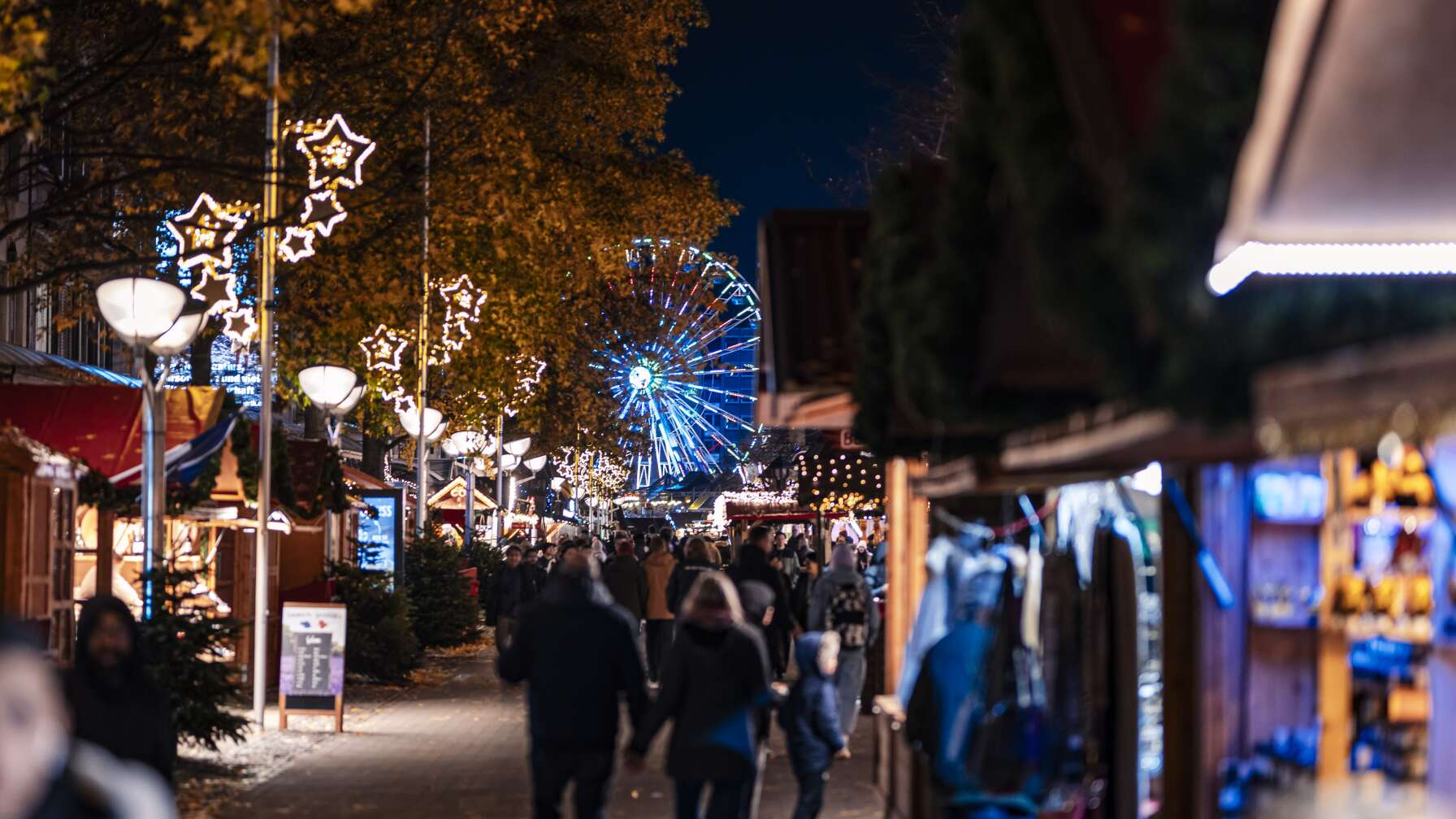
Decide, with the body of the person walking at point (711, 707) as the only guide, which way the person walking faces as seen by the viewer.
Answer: away from the camera

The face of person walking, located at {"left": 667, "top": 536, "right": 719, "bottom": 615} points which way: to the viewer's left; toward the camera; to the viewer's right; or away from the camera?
away from the camera

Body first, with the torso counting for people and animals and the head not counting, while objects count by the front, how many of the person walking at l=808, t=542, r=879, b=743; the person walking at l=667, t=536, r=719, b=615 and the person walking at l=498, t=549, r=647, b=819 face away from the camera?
3

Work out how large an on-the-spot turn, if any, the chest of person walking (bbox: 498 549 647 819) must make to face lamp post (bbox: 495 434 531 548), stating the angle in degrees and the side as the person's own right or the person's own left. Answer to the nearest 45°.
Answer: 0° — they already face it

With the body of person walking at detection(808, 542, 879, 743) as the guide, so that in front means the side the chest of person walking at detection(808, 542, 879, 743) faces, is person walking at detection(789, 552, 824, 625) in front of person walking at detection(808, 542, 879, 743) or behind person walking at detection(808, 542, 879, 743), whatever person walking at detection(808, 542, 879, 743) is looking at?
in front

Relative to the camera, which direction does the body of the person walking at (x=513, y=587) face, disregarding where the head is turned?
toward the camera

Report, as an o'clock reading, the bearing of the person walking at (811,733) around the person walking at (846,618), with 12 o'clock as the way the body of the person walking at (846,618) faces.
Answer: the person walking at (811,733) is roughly at 6 o'clock from the person walking at (846,618).

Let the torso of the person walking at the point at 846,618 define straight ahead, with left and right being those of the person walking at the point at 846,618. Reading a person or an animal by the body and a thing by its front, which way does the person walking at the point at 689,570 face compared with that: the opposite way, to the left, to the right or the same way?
the same way

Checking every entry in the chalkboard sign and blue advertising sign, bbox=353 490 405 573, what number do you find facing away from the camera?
0

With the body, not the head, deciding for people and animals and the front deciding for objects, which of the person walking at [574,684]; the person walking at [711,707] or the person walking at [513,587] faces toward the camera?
the person walking at [513,587]

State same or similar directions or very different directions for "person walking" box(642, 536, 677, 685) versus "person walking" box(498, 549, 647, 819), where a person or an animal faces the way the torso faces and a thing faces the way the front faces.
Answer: same or similar directions

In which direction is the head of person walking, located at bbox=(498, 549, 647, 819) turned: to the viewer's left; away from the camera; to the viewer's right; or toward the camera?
away from the camera

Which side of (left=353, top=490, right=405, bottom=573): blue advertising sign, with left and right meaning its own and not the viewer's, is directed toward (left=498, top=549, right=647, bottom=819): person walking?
front

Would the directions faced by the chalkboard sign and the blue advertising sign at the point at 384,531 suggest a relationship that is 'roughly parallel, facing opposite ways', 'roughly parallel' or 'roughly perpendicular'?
roughly parallel

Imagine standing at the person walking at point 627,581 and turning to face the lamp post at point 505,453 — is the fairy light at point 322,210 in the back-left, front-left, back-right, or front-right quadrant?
back-left

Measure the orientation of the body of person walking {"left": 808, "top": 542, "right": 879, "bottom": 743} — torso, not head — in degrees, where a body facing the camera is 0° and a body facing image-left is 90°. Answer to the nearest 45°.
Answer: approximately 180°

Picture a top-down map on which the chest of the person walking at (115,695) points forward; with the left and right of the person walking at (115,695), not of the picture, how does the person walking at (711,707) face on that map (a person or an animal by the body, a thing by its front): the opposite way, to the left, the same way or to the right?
the opposite way

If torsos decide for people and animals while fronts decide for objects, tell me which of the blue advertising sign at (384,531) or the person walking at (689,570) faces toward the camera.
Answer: the blue advertising sign

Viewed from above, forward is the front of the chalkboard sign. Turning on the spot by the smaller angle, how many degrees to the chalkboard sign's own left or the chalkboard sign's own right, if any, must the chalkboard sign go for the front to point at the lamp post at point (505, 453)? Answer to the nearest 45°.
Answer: approximately 180°

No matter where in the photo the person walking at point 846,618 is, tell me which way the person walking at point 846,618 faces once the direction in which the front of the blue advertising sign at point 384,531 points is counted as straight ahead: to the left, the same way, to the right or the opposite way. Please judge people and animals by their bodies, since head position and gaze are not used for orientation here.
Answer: the opposite way
